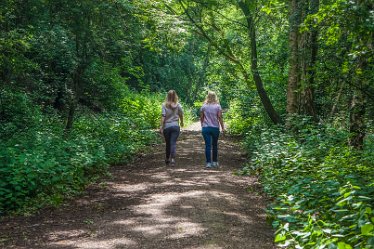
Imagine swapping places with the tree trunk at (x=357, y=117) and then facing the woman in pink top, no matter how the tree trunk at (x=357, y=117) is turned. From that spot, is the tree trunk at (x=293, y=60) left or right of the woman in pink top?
right

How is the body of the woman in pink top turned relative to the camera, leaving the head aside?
away from the camera

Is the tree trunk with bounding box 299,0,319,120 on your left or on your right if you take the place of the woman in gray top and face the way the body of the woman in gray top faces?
on your right

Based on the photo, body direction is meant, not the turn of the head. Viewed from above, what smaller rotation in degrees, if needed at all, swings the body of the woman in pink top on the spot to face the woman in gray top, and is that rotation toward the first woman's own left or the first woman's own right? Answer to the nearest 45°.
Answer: approximately 90° to the first woman's own left

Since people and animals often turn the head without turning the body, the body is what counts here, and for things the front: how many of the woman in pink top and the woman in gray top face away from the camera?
2

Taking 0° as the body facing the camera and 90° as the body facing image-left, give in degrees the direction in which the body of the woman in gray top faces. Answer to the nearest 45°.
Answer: approximately 180°

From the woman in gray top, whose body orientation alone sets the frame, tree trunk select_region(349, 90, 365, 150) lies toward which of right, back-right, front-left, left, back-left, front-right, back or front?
front-right

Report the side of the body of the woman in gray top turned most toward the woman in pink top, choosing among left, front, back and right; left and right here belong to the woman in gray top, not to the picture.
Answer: right
